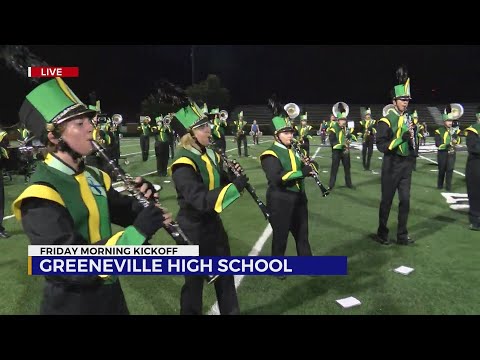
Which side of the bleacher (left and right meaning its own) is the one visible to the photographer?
front

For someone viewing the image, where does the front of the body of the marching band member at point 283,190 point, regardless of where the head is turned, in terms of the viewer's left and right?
facing the viewer and to the right of the viewer

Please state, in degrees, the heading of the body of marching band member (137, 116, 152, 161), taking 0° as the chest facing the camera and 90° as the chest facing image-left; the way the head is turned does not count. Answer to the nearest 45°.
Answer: approximately 0°

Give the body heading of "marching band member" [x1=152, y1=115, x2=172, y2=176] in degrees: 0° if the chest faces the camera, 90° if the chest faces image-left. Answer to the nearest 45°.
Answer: approximately 0°

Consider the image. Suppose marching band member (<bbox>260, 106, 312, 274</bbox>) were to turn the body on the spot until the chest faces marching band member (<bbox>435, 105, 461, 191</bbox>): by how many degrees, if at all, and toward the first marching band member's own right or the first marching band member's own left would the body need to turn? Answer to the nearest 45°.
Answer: approximately 90° to the first marching band member's own left

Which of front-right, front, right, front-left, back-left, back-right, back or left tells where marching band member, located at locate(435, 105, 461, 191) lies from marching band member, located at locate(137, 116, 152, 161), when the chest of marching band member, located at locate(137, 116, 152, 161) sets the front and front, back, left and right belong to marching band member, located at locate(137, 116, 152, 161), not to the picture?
front-left

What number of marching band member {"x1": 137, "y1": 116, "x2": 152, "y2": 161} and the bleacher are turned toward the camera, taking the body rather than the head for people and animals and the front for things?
2

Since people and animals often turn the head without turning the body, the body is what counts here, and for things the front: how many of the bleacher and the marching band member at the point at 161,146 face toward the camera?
2
